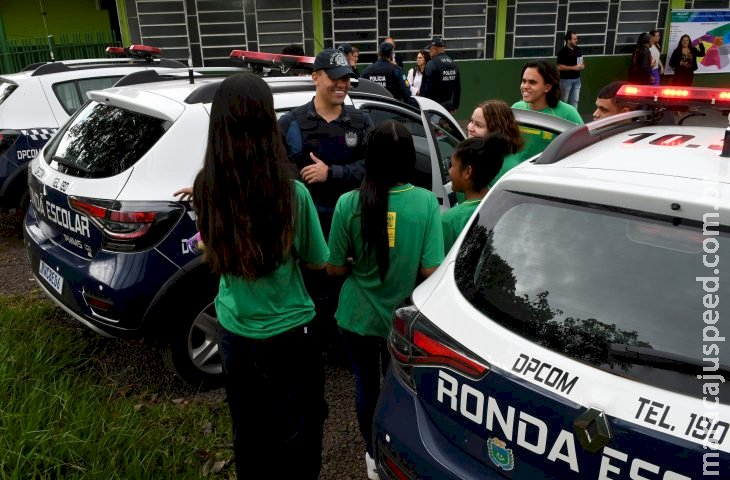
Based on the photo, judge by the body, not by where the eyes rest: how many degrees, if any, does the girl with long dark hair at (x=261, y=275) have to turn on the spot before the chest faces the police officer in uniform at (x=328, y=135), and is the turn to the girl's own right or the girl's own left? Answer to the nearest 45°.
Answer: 0° — they already face them

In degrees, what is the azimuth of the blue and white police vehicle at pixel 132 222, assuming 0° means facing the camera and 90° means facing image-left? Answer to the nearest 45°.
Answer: approximately 225°

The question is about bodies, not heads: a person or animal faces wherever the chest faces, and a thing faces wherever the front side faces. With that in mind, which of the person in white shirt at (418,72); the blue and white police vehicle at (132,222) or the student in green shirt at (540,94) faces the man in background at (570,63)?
the blue and white police vehicle

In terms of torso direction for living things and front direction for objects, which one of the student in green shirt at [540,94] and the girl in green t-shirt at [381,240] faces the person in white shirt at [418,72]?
the girl in green t-shirt

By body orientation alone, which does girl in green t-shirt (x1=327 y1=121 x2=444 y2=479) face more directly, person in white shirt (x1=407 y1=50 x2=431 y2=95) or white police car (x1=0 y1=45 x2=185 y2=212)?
the person in white shirt

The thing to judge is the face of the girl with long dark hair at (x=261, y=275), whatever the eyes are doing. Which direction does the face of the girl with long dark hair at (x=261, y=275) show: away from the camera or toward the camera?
away from the camera

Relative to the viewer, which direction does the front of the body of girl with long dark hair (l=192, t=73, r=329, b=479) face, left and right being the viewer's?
facing away from the viewer

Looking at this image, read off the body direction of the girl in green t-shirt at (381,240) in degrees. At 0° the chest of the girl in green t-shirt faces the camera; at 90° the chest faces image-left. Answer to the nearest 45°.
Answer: approximately 180°

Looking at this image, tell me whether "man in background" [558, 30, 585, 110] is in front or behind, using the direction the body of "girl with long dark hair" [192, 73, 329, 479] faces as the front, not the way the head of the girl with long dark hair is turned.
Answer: in front

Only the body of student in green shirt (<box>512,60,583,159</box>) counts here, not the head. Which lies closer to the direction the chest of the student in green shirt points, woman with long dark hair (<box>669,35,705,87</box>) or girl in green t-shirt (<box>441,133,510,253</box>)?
the girl in green t-shirt

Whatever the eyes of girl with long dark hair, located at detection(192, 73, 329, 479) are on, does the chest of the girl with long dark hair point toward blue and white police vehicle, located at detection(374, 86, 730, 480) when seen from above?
no

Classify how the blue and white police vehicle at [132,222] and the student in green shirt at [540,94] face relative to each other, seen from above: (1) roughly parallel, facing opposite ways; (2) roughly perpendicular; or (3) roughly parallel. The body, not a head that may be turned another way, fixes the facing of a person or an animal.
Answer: roughly parallel, facing opposite ways

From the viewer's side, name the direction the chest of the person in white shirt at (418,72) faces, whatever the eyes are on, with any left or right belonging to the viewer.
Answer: facing the viewer and to the left of the viewer

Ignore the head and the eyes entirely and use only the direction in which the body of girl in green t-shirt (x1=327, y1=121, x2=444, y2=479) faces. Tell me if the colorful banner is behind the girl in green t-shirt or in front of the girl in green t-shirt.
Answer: in front

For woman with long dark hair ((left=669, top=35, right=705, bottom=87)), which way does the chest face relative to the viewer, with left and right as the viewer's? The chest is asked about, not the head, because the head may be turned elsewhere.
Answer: facing the viewer

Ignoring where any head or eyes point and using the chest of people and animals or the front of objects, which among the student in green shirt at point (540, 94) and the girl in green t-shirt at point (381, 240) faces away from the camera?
the girl in green t-shirt

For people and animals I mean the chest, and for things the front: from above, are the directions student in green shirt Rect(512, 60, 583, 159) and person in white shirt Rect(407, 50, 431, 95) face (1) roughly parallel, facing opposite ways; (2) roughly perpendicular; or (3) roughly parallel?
roughly parallel

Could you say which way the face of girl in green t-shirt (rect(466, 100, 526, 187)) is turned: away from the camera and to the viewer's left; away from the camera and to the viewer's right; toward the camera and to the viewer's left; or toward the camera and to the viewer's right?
toward the camera and to the viewer's left

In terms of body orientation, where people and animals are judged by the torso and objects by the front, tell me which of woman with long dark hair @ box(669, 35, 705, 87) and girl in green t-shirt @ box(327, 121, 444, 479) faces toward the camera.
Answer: the woman with long dark hair

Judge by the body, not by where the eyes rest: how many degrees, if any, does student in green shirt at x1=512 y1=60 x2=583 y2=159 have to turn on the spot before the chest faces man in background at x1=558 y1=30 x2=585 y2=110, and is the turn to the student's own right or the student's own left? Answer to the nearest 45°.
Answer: approximately 135° to the student's own right

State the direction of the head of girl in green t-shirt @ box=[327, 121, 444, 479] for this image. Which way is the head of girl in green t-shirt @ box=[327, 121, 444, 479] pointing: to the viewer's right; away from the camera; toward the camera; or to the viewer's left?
away from the camera

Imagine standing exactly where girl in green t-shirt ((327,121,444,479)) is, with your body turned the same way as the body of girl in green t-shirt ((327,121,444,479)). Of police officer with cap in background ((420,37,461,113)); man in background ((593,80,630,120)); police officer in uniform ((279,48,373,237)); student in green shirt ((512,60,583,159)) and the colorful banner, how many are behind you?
0

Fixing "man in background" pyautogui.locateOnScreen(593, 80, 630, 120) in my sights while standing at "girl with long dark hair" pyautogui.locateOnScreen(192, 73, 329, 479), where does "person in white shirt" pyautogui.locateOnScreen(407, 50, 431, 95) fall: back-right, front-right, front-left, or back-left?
front-left
